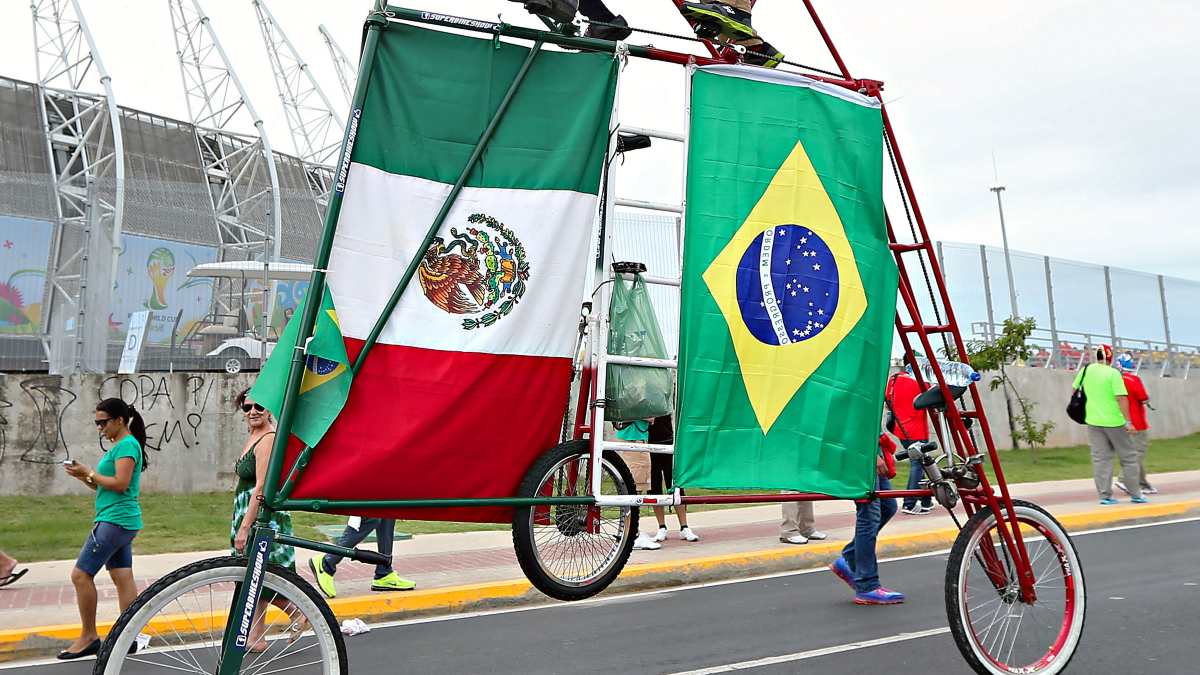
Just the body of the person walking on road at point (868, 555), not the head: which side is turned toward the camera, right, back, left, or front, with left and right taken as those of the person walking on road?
right

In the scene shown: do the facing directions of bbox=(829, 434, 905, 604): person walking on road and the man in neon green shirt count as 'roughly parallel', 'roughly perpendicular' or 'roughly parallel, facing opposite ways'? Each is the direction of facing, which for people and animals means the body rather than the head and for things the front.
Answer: roughly perpendicular

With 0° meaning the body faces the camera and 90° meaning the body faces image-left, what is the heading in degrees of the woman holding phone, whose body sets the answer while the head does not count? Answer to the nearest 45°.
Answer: approximately 90°
